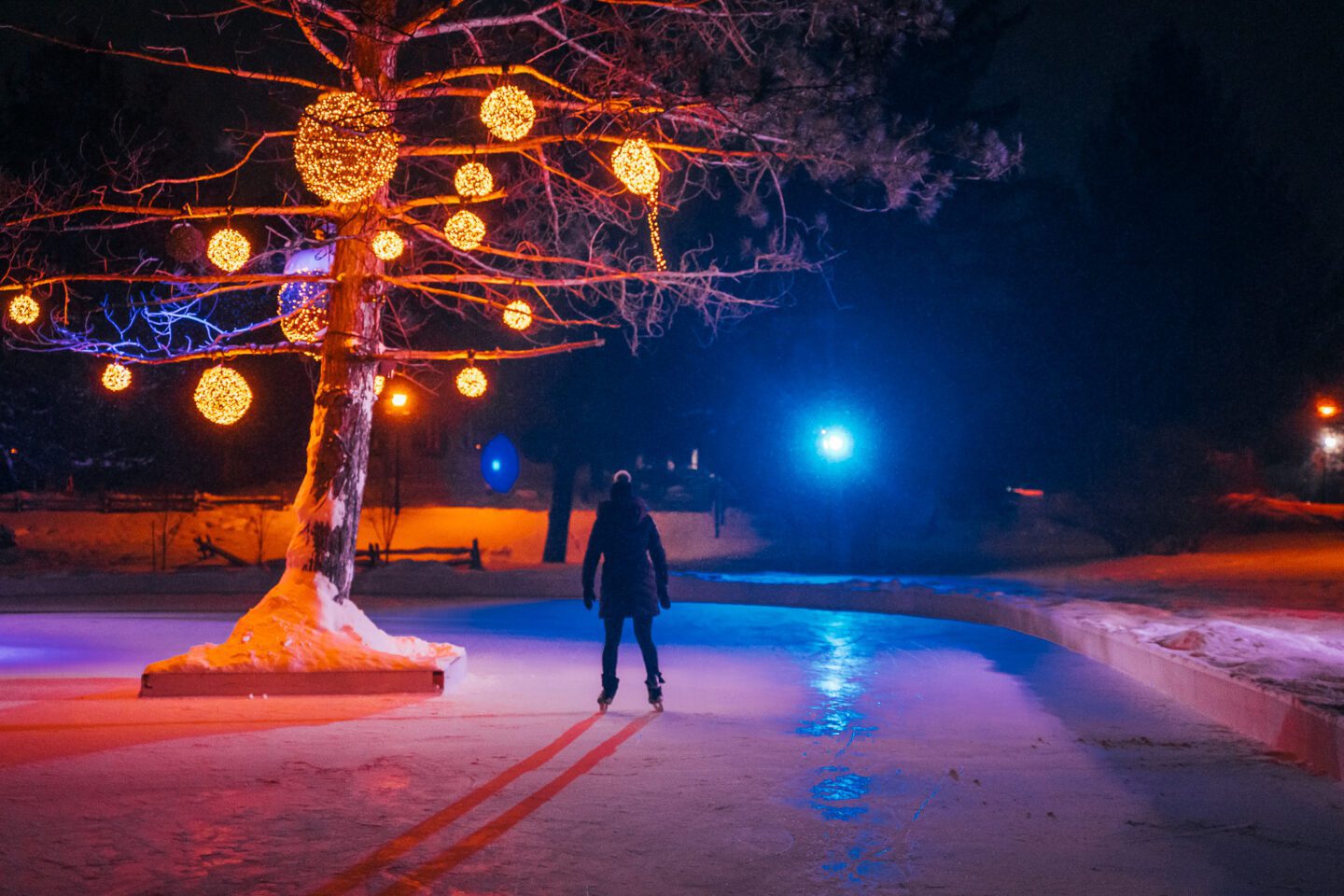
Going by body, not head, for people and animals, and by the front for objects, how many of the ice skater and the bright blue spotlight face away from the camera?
1

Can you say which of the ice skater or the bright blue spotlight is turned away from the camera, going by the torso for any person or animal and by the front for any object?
the ice skater

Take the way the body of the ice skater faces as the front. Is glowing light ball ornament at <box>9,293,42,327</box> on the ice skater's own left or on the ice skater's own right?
on the ice skater's own left

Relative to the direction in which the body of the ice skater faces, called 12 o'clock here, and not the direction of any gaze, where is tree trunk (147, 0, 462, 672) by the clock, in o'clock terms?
The tree trunk is roughly at 10 o'clock from the ice skater.

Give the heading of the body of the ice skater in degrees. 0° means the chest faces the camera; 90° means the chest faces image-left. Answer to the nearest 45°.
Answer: approximately 180°

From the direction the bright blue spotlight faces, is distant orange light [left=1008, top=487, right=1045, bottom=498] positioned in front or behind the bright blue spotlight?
behind

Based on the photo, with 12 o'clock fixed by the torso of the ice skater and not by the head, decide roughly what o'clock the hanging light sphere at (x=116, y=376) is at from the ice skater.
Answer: The hanging light sphere is roughly at 10 o'clock from the ice skater.

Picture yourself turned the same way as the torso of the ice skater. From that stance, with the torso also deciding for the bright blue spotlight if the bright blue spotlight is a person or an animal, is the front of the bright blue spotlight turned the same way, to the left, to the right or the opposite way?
the opposite way

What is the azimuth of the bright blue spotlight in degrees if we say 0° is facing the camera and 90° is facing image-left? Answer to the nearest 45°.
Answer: approximately 0°
